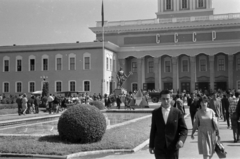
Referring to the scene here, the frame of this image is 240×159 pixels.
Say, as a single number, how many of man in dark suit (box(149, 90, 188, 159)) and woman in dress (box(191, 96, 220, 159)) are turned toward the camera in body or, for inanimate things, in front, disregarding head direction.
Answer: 2

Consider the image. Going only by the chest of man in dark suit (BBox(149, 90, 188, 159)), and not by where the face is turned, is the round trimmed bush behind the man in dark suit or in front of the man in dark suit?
behind

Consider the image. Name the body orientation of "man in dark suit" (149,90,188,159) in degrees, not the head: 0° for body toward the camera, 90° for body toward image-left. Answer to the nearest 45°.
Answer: approximately 0°

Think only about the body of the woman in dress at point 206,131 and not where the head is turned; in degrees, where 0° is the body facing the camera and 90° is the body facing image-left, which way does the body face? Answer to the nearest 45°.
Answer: approximately 0°
